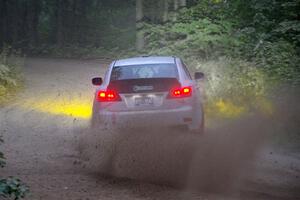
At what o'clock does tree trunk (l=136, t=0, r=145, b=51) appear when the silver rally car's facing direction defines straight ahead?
The tree trunk is roughly at 12 o'clock from the silver rally car.

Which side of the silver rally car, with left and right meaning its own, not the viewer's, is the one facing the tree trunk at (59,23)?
front

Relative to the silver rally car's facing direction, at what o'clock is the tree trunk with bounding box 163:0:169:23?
The tree trunk is roughly at 12 o'clock from the silver rally car.

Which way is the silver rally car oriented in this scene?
away from the camera

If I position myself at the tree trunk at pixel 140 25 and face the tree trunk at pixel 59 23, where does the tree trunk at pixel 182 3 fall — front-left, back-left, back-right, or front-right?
back-right

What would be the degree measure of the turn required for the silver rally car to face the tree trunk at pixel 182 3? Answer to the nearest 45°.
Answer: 0° — it already faces it
